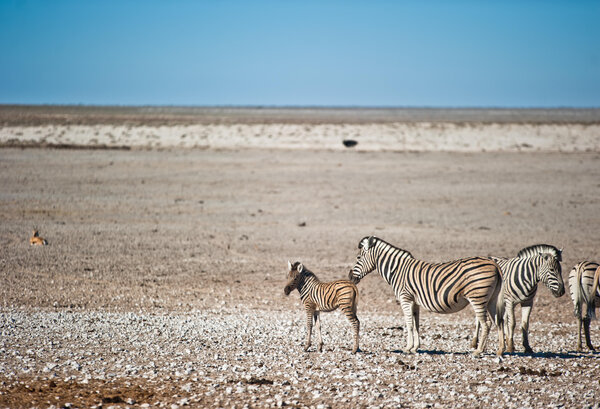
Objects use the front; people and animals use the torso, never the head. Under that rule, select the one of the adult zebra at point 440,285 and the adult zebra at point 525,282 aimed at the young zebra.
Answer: the adult zebra at point 440,285

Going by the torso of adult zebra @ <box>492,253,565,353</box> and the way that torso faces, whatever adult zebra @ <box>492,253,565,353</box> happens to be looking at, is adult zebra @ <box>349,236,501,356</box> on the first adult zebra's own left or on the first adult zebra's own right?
on the first adult zebra's own right

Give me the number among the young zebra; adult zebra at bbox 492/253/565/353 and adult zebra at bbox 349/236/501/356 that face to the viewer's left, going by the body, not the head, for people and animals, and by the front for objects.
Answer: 2

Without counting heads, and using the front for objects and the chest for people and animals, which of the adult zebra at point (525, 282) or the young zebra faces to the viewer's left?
the young zebra

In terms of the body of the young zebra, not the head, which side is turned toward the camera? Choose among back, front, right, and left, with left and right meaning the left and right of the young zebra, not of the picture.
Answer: left

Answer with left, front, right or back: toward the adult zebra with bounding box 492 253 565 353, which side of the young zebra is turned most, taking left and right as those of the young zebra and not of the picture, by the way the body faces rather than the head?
back

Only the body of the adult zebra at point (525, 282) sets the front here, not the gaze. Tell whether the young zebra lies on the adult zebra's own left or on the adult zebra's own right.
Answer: on the adult zebra's own right

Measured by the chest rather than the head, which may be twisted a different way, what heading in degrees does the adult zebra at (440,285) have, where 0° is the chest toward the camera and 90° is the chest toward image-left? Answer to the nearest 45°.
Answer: approximately 90°

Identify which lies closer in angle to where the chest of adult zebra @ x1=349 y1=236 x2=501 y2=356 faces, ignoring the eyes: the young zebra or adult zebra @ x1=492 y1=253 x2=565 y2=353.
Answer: the young zebra

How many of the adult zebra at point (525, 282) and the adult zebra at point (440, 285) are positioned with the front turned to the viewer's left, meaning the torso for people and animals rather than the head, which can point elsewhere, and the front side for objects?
1

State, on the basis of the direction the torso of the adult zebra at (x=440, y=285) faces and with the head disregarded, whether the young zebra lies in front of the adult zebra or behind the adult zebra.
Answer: in front

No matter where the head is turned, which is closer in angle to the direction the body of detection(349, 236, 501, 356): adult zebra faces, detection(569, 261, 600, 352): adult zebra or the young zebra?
the young zebra

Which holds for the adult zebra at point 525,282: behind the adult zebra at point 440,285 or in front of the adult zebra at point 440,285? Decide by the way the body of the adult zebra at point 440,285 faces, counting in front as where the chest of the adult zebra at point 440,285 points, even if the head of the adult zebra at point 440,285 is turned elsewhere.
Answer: behind

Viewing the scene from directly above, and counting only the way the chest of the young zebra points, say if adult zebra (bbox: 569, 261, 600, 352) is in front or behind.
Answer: behind
